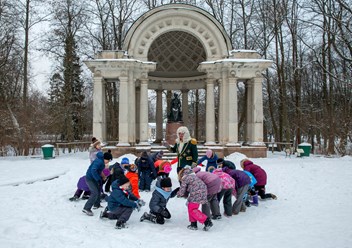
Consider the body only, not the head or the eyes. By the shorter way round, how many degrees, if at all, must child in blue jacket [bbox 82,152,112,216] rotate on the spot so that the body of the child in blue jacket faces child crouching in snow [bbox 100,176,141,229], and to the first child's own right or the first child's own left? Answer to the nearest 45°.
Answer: approximately 45° to the first child's own right

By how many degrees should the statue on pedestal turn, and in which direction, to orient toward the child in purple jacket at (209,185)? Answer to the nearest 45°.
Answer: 0° — it already faces them

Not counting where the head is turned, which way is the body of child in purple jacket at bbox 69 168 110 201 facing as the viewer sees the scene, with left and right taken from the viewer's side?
facing to the right of the viewer

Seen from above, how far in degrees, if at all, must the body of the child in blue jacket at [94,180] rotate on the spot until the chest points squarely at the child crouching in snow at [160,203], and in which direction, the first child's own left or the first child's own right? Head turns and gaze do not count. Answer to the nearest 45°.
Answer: approximately 45° to the first child's own right

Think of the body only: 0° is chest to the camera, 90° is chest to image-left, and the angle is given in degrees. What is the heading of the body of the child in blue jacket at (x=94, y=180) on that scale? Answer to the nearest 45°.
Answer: approximately 270°

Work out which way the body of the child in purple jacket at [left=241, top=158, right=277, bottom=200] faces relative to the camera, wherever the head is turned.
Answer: to the viewer's left

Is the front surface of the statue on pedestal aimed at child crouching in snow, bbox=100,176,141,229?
yes
